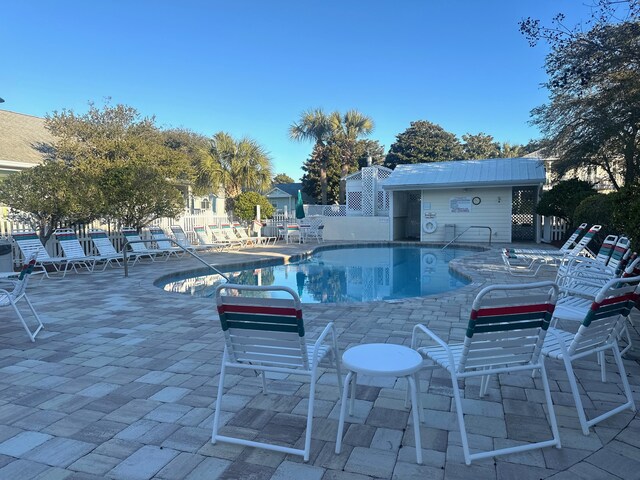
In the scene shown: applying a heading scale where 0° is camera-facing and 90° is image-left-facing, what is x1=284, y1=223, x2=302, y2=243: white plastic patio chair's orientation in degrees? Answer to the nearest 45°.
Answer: approximately 0°

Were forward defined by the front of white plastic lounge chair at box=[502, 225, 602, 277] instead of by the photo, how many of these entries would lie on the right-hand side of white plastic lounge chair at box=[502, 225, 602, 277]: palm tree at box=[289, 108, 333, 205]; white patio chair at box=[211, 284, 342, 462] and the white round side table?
1

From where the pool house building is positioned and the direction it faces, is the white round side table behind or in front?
in front

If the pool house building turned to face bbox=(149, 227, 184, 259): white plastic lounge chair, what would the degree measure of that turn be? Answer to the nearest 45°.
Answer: approximately 45° to its right

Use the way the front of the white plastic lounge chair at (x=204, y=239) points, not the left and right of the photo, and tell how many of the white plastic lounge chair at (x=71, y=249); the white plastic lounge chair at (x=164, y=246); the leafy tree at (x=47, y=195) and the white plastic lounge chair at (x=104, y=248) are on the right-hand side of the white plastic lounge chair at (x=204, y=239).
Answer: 4

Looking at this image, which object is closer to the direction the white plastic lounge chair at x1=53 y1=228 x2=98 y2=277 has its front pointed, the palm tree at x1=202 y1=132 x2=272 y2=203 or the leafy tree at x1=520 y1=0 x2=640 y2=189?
the leafy tree

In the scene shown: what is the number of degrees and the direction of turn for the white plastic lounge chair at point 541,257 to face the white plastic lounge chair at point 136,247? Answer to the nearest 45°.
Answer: approximately 45° to its right

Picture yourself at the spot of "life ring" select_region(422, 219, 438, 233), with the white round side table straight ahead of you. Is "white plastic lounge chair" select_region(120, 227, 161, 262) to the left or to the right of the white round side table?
right

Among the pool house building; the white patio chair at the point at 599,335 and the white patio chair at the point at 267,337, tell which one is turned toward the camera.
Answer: the pool house building
